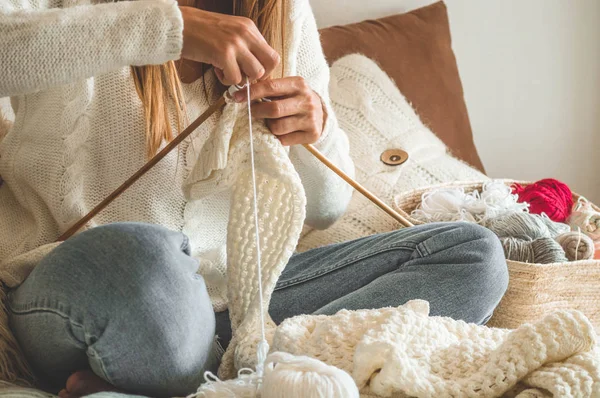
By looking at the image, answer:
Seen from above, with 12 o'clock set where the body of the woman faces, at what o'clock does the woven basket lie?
The woven basket is roughly at 10 o'clock from the woman.

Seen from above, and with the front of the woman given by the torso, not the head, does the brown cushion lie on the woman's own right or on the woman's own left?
on the woman's own left

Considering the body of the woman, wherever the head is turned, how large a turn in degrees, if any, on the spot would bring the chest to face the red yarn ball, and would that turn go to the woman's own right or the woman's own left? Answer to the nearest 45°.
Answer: approximately 90° to the woman's own left

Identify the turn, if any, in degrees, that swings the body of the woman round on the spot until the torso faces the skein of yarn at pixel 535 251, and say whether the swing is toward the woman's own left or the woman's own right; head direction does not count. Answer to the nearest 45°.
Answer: approximately 45° to the woman's own left

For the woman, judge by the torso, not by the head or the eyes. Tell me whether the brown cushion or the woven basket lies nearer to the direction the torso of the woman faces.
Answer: the woven basket

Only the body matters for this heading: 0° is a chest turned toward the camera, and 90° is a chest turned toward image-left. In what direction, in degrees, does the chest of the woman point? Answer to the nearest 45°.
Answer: approximately 315°

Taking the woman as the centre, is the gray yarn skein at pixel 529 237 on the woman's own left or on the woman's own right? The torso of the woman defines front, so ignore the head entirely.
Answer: on the woman's own left

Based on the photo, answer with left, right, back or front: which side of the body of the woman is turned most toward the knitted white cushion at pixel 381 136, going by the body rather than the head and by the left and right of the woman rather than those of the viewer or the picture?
left
